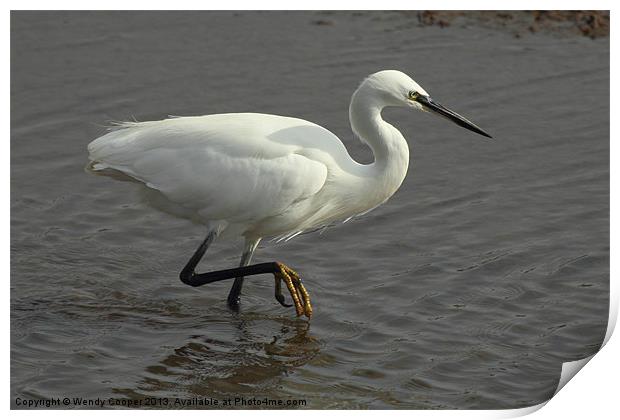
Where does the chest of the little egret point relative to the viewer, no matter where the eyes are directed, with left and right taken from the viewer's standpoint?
facing to the right of the viewer
